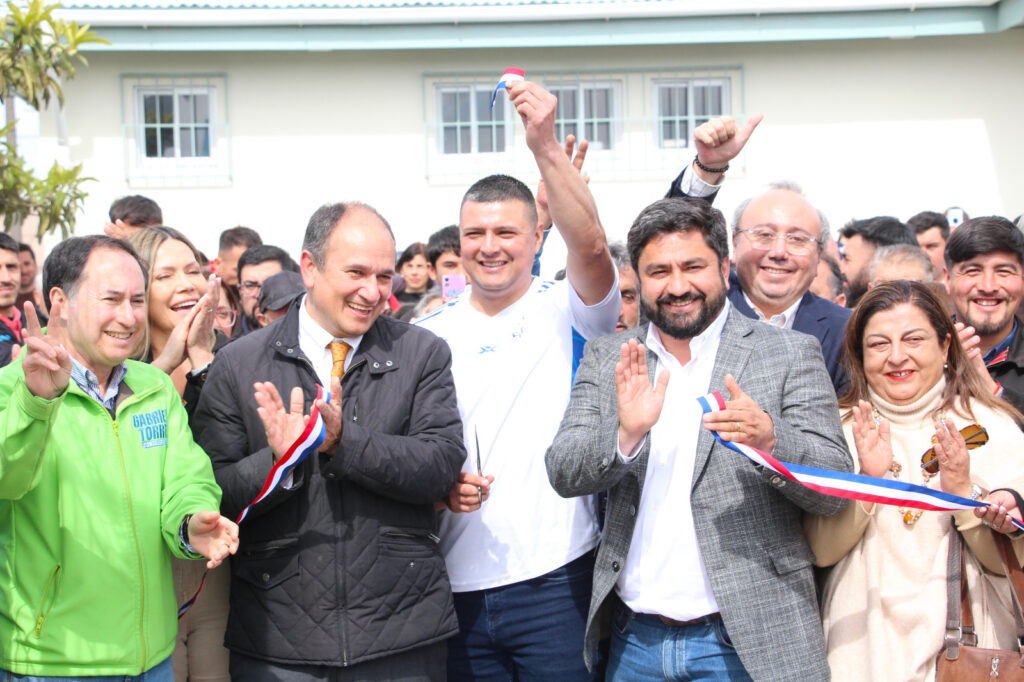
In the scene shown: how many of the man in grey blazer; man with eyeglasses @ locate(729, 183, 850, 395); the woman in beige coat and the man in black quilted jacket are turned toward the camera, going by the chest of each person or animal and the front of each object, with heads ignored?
4

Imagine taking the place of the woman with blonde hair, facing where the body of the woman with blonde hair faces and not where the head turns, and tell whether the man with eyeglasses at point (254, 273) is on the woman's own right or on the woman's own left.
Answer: on the woman's own left

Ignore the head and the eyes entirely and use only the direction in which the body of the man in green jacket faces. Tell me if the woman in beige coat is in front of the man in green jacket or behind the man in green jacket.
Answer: in front

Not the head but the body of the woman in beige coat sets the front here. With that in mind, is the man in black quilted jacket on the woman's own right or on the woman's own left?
on the woman's own right

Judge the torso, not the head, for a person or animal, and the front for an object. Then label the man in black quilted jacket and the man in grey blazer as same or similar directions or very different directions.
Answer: same or similar directions

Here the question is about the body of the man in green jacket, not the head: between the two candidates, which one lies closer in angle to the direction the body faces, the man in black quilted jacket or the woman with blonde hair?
the man in black quilted jacket

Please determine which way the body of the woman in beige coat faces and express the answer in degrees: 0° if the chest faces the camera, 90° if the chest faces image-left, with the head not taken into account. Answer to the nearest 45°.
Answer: approximately 0°

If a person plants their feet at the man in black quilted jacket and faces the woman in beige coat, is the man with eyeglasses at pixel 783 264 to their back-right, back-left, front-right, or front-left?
front-left

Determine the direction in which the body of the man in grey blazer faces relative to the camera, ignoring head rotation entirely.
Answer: toward the camera

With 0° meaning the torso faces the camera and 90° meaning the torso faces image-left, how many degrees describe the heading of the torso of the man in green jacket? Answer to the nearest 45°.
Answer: approximately 315°

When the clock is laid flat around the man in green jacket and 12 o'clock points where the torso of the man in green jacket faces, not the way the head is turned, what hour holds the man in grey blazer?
The man in grey blazer is roughly at 11 o'clock from the man in green jacket.

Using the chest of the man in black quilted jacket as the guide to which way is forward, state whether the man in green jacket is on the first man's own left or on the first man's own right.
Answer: on the first man's own right

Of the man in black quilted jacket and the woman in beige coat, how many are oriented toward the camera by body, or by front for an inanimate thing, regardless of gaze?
2

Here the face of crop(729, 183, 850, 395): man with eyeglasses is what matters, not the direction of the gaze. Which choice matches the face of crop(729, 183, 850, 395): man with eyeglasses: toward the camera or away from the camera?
toward the camera

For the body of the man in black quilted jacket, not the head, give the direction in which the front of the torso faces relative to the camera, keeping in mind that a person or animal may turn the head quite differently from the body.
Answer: toward the camera

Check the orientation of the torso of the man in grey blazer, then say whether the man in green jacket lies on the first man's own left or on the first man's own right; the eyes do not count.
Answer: on the first man's own right
